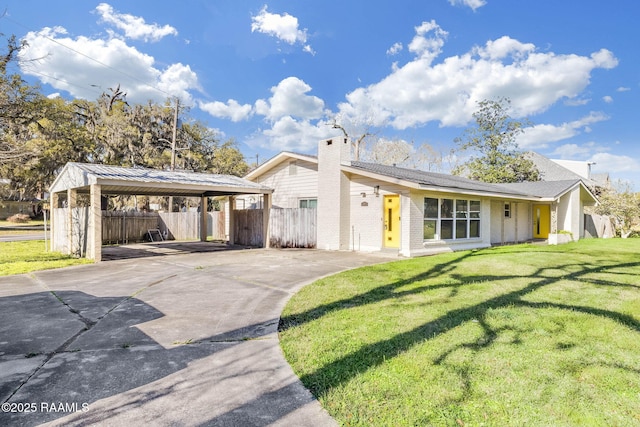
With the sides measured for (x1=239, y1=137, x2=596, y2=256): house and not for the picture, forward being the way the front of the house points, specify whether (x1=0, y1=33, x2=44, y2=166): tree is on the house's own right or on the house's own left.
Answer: on the house's own right

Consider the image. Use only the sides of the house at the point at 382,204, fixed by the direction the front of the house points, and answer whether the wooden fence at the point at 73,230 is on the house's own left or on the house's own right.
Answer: on the house's own right

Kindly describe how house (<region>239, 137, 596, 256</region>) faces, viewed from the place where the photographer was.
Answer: facing the viewer and to the right of the viewer

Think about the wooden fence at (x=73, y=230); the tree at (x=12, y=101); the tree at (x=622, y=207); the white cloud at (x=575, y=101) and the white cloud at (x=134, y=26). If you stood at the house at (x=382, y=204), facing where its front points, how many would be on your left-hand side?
2

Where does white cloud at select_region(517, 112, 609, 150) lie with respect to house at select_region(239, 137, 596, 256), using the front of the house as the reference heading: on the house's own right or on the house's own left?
on the house's own left

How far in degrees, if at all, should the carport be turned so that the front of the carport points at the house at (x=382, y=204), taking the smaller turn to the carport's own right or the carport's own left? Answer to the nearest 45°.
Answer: approximately 45° to the carport's own left

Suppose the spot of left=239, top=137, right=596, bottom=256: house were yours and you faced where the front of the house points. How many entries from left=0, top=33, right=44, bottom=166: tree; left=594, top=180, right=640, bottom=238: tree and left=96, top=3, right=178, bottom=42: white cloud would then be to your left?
1
